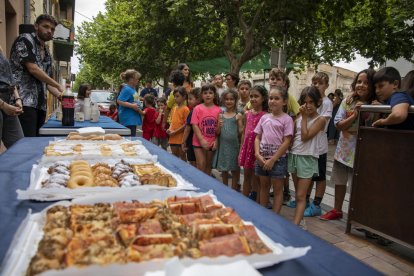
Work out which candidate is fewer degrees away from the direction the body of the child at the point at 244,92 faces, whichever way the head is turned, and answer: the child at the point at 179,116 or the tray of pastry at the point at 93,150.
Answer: the tray of pastry

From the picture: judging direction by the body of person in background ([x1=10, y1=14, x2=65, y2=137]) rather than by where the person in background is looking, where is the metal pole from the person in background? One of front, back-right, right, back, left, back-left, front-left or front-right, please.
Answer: back-left

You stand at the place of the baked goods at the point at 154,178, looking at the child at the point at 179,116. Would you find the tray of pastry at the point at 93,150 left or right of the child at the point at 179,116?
left

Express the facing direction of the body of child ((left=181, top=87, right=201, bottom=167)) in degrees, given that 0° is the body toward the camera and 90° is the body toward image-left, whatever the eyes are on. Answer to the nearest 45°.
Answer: approximately 45°

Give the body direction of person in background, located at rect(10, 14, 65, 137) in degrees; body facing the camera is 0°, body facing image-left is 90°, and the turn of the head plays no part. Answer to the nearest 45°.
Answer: approximately 315°

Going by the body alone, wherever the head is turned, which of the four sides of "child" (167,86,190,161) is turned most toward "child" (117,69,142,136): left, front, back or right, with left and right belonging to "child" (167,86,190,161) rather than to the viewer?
right
